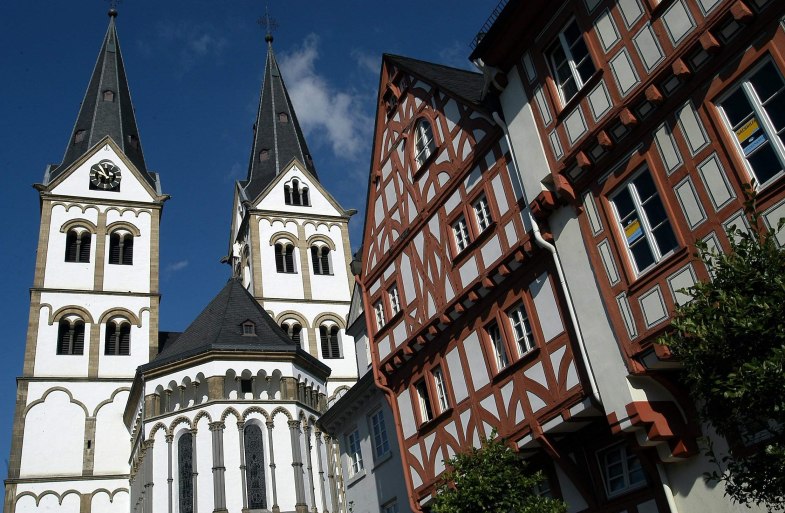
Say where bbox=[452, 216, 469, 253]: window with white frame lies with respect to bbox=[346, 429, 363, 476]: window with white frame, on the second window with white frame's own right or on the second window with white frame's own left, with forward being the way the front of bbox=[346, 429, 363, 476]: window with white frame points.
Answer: on the second window with white frame's own left

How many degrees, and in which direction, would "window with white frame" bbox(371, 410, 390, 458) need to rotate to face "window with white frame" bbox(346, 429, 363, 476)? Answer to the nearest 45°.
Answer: approximately 90° to its right

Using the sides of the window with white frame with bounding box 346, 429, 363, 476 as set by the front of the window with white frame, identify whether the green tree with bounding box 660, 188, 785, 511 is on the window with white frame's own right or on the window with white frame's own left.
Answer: on the window with white frame's own left

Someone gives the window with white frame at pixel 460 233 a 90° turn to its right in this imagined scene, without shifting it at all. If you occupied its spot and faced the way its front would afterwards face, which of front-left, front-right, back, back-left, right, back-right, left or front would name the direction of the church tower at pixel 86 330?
front

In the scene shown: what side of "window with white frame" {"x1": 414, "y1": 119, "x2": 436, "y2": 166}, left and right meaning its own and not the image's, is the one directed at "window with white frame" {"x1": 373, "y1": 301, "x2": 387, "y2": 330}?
right

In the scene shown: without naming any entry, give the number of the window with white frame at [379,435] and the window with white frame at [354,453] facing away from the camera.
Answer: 0

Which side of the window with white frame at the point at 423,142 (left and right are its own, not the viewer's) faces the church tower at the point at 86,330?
right

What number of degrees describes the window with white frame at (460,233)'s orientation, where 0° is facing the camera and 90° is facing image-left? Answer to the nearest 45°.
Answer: approximately 45°

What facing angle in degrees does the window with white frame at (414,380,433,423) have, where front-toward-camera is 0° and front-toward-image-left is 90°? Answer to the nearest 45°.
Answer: approximately 45°

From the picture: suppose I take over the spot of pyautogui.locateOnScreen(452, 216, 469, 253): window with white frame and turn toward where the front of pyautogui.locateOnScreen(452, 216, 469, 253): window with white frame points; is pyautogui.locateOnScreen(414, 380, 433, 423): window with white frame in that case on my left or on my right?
on my right

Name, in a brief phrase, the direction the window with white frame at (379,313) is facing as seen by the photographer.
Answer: facing the viewer and to the left of the viewer
